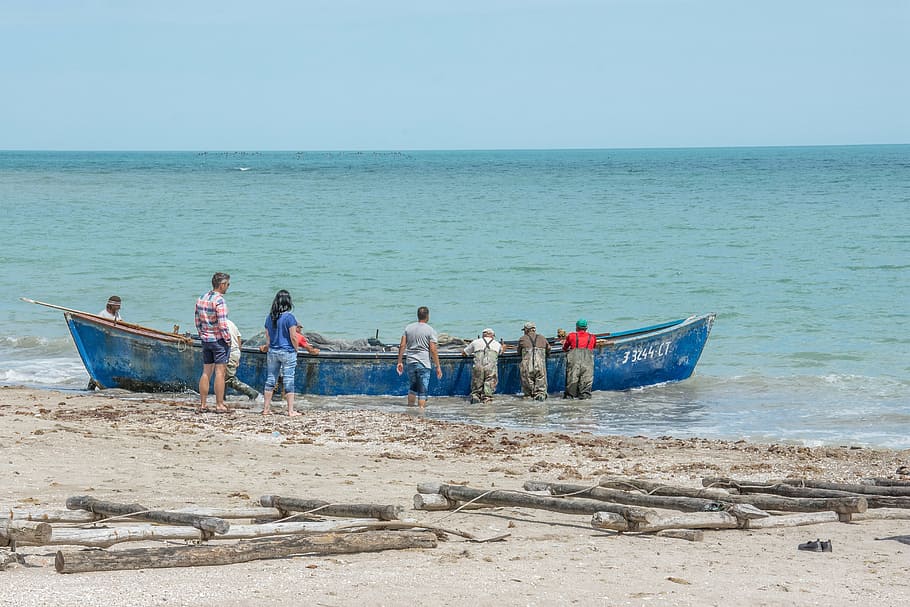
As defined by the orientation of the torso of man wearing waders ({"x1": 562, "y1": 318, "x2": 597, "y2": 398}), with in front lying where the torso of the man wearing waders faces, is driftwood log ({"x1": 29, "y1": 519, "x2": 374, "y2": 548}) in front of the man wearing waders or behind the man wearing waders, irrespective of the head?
behind

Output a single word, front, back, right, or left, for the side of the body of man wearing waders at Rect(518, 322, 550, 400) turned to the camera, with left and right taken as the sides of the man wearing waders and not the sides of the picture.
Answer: back

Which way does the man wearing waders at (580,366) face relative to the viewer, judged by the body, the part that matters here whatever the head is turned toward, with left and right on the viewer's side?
facing away from the viewer

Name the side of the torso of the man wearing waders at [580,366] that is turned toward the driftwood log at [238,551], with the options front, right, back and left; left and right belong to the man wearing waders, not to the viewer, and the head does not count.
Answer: back

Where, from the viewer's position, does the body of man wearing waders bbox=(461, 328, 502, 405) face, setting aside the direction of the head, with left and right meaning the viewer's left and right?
facing away from the viewer

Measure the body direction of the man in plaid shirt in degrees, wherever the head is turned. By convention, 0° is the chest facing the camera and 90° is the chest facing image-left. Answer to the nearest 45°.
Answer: approximately 225°

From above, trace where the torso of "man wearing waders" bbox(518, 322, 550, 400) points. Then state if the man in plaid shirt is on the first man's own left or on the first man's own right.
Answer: on the first man's own left

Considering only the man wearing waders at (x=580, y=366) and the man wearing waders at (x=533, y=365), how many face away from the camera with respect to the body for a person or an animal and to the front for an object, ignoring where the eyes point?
2

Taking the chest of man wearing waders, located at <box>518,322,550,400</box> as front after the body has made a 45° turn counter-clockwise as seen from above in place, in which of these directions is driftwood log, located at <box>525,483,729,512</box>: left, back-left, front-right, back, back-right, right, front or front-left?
back-left
